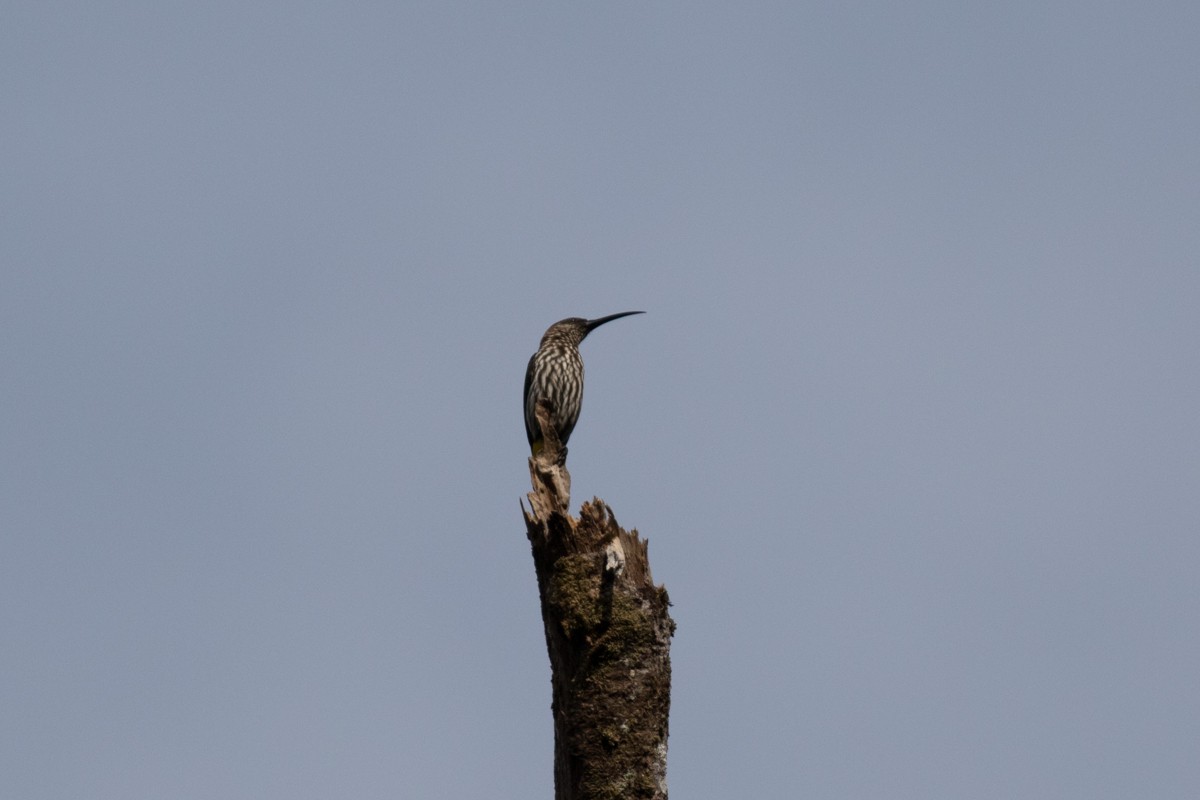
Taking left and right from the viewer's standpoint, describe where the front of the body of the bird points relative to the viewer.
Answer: facing the viewer and to the right of the viewer
